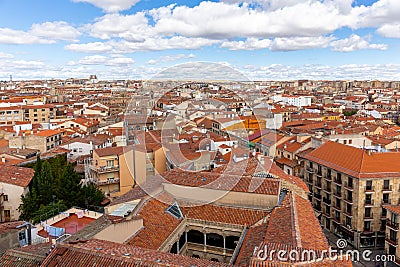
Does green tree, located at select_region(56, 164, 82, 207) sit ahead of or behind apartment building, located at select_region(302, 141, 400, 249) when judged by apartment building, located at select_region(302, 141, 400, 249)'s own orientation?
ahead

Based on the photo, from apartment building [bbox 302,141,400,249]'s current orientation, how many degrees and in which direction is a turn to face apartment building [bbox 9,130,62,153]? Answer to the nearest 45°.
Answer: approximately 45° to its right

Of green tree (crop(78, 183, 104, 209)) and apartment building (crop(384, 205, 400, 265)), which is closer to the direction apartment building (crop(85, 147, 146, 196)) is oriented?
the green tree

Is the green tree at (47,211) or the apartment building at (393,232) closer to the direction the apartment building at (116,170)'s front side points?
the green tree

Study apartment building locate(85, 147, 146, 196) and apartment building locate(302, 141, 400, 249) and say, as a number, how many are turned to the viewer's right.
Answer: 0

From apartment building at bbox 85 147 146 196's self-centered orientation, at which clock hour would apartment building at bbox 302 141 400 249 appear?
apartment building at bbox 302 141 400 249 is roughly at 8 o'clock from apartment building at bbox 85 147 146 196.

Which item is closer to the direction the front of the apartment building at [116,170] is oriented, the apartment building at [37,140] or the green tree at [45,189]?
the green tree

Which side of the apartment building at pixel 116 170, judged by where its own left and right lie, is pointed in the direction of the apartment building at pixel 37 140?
right

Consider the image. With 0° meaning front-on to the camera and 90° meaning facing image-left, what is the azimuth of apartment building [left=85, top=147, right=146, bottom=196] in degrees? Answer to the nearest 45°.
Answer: approximately 45°

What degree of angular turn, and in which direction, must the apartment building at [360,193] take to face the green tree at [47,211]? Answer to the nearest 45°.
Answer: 0° — it already faces it

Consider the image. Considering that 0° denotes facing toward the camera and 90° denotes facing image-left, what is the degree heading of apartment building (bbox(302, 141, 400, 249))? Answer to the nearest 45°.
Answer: approximately 45°
